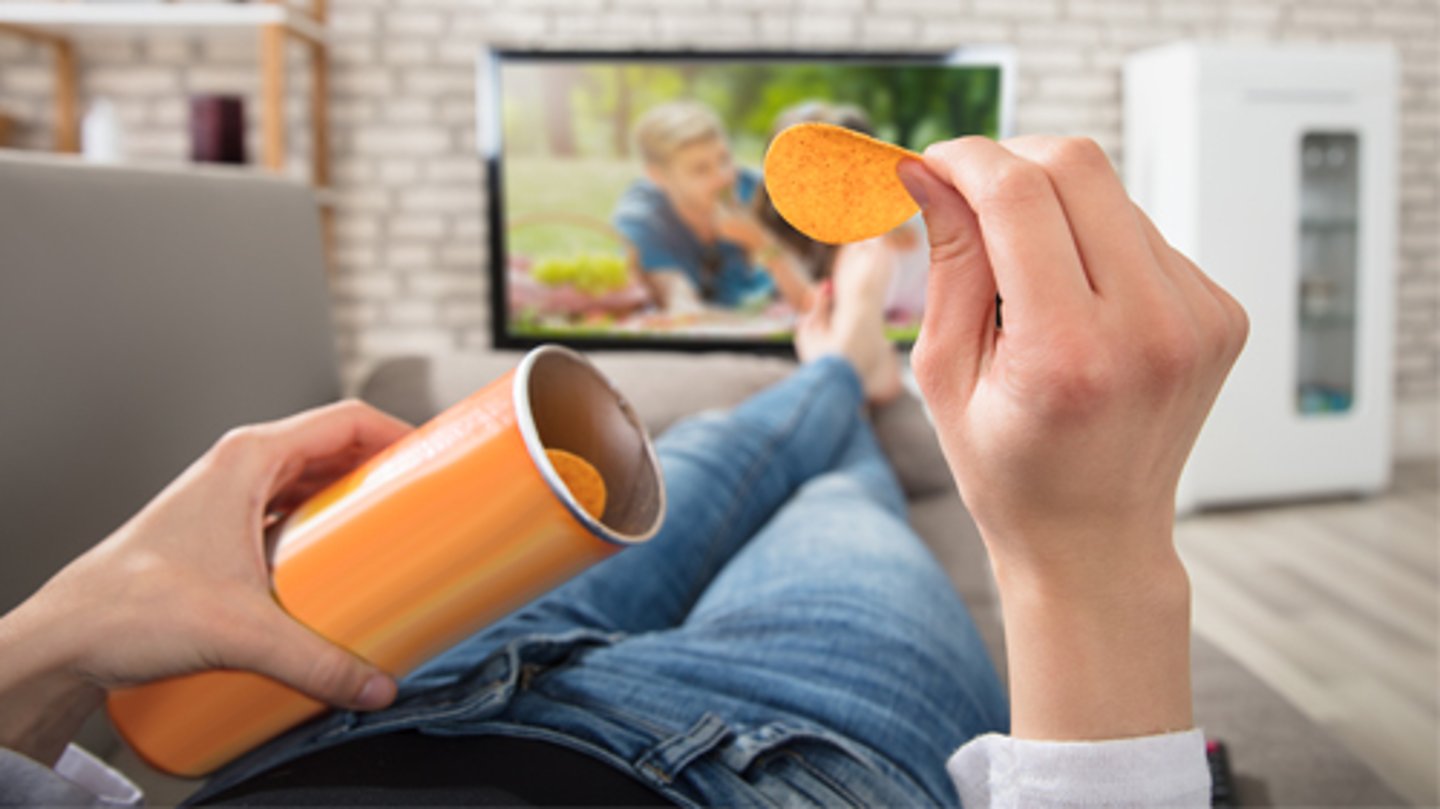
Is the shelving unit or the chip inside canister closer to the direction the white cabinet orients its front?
the chip inside canister

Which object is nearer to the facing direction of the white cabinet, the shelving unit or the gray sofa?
the gray sofa

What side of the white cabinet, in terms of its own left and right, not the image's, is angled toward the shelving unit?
right

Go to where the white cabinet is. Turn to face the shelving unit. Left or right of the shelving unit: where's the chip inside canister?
left

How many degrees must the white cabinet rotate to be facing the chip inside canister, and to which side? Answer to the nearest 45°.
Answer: approximately 45° to its right

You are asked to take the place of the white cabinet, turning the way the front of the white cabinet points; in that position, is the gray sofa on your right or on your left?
on your right
